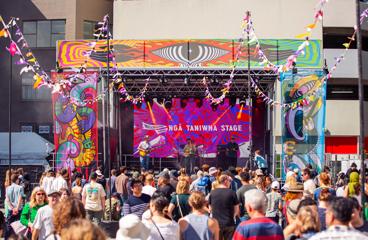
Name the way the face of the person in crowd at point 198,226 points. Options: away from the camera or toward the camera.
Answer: away from the camera

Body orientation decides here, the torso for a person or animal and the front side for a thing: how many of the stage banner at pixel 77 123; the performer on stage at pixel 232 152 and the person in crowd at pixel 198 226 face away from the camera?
1

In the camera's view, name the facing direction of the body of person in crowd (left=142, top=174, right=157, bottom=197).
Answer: away from the camera

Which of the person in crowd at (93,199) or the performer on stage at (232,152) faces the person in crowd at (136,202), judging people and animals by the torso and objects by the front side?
the performer on stage

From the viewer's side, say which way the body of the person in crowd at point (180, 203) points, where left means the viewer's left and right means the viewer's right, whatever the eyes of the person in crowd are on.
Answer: facing away from the viewer

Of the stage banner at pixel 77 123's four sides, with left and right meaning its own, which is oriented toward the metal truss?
left

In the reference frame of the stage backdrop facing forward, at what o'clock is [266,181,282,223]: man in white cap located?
The man in white cap is roughly at 12 o'clock from the stage backdrop.

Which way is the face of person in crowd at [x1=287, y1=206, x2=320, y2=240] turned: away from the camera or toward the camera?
away from the camera

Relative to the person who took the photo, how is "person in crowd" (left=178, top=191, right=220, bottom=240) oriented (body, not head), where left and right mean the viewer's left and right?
facing away from the viewer

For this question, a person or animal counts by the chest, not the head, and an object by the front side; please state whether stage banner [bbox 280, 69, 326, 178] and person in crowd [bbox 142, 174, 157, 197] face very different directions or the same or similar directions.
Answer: very different directions

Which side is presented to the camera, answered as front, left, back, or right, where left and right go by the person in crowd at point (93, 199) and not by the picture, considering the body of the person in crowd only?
back
